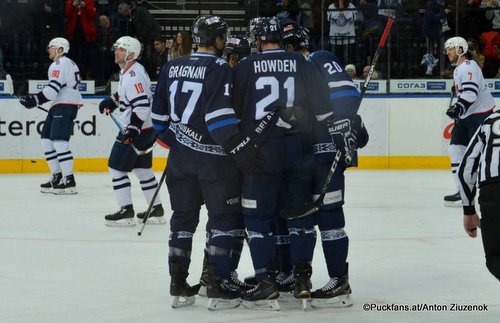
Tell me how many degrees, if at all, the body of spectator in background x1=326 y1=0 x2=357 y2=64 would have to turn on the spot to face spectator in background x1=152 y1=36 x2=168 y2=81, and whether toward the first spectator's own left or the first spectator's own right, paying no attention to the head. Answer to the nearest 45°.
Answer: approximately 90° to the first spectator's own right

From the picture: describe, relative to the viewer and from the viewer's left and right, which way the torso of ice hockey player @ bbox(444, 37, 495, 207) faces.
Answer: facing to the left of the viewer

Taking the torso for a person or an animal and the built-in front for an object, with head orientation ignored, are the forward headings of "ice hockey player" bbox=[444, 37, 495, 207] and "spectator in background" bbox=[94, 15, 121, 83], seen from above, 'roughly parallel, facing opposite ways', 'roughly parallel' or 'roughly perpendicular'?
roughly perpendicular

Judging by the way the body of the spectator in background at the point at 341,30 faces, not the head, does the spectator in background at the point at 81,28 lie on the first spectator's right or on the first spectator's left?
on the first spectator's right

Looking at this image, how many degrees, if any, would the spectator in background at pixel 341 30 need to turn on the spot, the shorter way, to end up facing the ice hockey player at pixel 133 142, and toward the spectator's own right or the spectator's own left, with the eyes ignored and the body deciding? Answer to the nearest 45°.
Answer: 0° — they already face them
